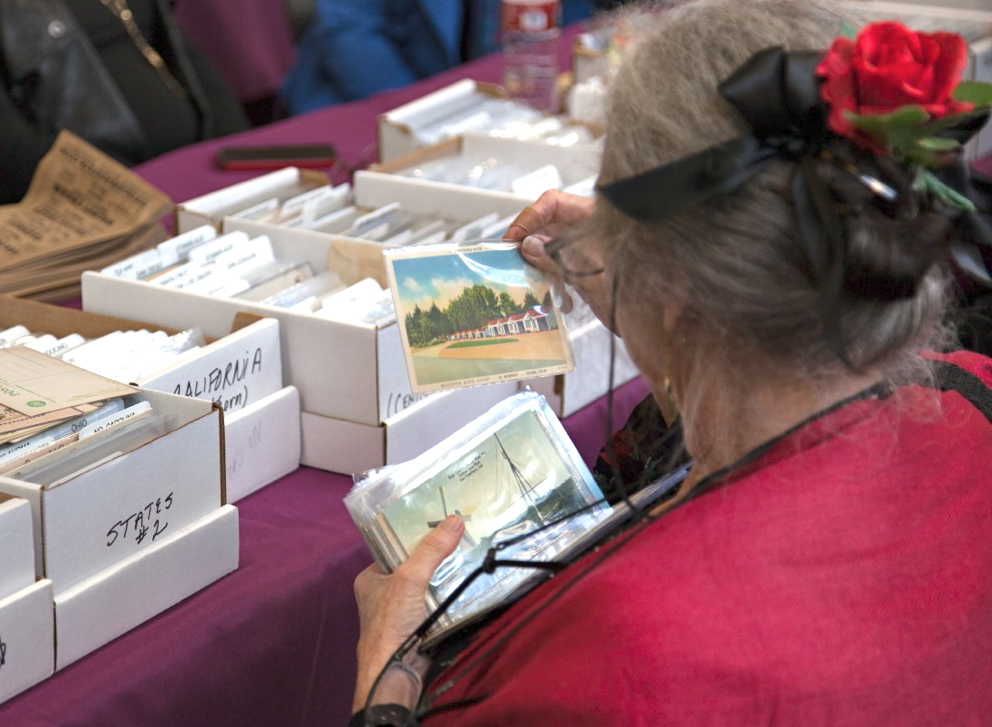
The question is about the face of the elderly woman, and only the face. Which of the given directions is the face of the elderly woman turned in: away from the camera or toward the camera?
away from the camera

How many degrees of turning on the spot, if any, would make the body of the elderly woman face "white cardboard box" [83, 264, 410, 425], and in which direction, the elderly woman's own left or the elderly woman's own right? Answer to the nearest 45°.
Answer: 0° — they already face it

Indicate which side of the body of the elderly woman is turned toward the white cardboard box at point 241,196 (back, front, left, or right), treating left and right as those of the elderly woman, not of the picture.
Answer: front

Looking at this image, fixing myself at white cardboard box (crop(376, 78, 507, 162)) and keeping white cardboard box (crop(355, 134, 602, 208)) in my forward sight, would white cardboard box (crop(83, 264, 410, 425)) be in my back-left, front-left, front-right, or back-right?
front-right

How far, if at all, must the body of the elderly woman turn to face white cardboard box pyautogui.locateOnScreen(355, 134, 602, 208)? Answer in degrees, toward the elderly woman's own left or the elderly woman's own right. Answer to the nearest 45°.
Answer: approximately 45° to the elderly woman's own right

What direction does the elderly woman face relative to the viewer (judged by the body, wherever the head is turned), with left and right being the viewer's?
facing away from the viewer and to the left of the viewer

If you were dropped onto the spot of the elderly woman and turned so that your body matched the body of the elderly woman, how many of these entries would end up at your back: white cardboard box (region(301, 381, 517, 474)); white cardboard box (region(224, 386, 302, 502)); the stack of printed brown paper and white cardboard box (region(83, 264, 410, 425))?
0

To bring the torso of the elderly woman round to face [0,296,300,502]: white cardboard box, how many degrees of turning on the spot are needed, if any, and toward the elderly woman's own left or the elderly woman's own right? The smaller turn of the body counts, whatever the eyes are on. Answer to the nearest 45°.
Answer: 0° — they already face it

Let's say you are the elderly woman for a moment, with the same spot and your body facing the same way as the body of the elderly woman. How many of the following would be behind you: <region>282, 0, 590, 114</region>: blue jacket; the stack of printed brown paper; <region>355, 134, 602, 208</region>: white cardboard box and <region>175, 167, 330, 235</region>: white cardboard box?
0

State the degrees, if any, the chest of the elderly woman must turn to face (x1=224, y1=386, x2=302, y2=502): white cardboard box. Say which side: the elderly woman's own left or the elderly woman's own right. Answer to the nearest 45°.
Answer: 0° — they already face it

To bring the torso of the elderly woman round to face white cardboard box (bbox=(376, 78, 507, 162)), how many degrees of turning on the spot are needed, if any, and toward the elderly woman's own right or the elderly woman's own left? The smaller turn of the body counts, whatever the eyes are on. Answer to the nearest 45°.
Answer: approximately 45° to the elderly woman's own right
